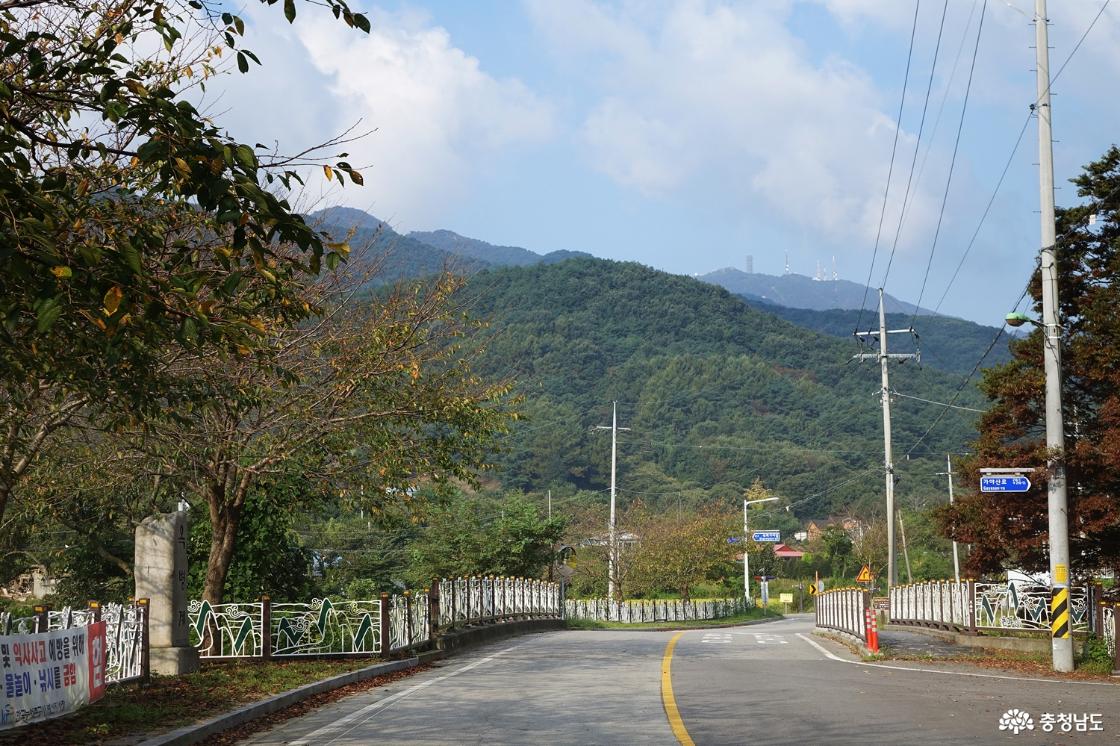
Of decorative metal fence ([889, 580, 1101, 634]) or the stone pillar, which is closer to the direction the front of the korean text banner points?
the decorative metal fence

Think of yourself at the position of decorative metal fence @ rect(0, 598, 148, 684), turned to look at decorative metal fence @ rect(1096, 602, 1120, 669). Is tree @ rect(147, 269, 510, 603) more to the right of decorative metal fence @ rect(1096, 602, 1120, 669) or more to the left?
left

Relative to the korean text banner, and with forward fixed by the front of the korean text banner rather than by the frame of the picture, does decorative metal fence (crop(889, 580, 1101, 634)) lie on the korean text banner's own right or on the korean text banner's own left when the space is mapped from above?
on the korean text banner's own left

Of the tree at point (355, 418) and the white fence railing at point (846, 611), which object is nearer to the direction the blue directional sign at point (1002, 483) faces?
the tree

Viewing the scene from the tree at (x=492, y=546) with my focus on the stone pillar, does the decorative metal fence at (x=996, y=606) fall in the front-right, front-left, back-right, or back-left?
front-left

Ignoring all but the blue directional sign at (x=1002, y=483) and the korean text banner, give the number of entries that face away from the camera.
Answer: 0

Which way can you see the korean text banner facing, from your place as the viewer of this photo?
facing the viewer and to the right of the viewer

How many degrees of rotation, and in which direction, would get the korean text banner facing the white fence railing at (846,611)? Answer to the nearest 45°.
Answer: approximately 90° to its left

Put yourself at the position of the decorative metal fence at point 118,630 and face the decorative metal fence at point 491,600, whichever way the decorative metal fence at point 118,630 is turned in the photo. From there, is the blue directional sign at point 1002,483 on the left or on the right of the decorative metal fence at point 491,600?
right

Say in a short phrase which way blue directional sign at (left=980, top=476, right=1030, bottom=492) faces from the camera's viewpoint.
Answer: facing the viewer

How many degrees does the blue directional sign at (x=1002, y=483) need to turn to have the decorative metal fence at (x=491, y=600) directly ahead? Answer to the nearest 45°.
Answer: approximately 135° to its right

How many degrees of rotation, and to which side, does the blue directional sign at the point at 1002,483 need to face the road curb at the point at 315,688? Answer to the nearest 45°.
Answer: approximately 45° to its right
